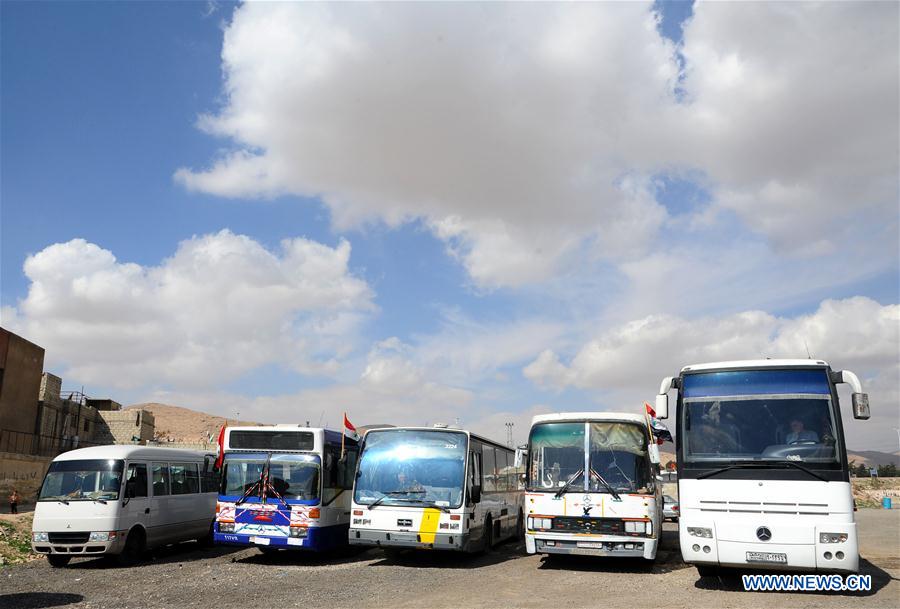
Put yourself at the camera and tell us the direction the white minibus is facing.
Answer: facing the viewer and to the left of the viewer

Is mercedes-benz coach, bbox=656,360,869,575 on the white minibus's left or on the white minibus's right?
on its left

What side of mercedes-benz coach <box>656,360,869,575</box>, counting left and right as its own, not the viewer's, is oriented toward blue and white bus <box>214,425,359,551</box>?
right

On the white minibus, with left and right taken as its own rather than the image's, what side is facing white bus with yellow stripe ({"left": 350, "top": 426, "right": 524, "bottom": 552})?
left

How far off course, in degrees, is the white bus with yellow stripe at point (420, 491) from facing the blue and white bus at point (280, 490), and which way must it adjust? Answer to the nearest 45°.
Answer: approximately 45° to its right

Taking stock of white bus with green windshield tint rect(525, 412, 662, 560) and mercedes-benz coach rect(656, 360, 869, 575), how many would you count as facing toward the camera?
2

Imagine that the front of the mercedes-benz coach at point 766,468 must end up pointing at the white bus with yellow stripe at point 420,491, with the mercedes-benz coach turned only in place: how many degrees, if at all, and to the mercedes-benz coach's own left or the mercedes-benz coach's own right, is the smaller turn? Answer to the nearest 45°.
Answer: approximately 90° to the mercedes-benz coach's own right

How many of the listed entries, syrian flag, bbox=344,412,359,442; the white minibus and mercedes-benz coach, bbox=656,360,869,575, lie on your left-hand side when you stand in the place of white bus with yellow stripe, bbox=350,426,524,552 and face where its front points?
1

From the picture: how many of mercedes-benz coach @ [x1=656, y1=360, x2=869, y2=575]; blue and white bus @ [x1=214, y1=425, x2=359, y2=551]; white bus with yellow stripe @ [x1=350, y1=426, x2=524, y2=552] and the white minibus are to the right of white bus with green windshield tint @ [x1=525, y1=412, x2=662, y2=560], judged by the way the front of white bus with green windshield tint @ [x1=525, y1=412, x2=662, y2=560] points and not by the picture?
3

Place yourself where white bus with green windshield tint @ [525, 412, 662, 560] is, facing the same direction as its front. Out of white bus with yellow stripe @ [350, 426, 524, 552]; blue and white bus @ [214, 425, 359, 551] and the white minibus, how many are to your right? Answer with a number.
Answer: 3

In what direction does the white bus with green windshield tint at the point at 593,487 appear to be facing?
toward the camera

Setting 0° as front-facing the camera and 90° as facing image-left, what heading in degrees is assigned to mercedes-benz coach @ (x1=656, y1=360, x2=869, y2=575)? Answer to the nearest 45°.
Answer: approximately 0°
